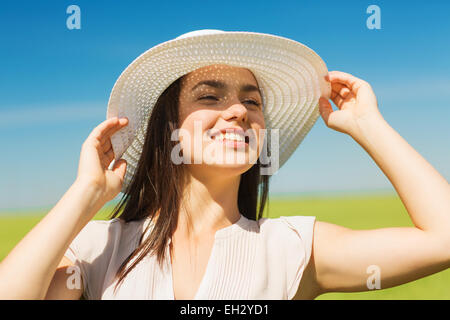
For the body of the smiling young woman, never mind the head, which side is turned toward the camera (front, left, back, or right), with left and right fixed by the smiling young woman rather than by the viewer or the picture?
front
